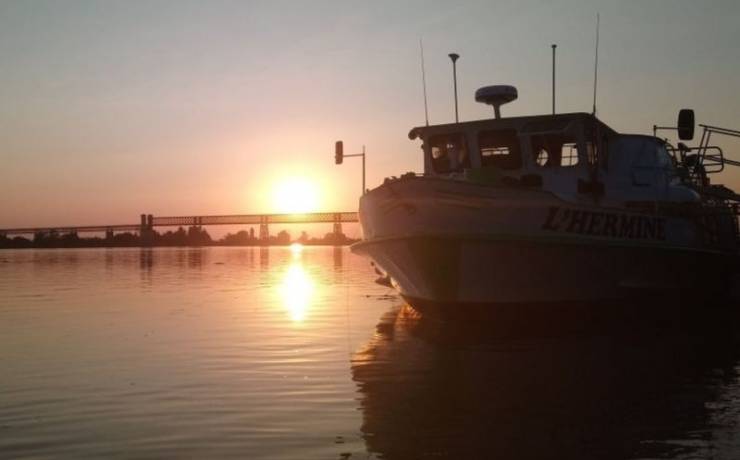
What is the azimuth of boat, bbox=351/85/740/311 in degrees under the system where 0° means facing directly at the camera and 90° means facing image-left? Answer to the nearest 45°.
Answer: approximately 45°
